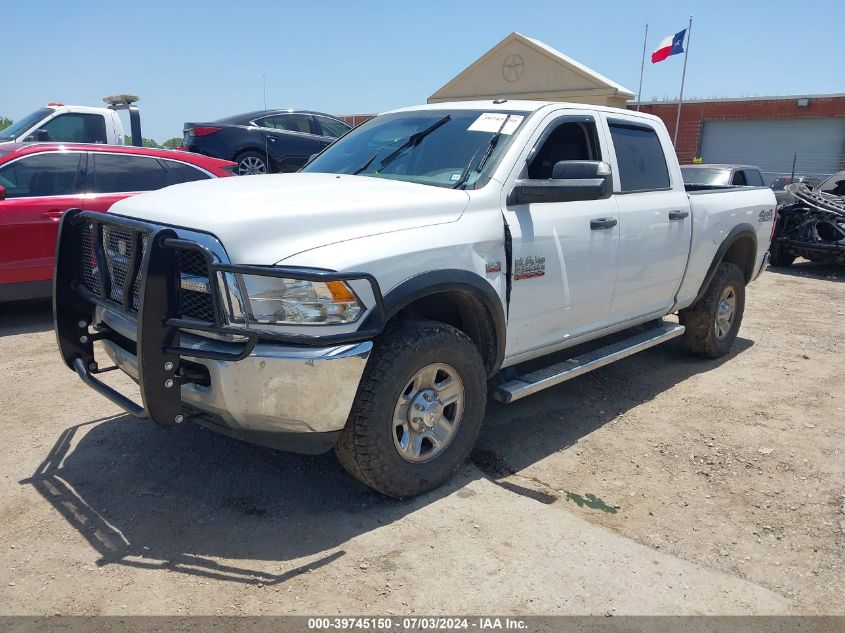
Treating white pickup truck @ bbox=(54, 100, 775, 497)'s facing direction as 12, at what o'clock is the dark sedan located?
The dark sedan is roughly at 4 o'clock from the white pickup truck.

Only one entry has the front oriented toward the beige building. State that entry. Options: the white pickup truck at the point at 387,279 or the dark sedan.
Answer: the dark sedan

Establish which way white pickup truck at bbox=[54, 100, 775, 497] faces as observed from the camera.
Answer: facing the viewer and to the left of the viewer

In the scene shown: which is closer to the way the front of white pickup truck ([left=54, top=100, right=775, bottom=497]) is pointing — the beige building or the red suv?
the red suv

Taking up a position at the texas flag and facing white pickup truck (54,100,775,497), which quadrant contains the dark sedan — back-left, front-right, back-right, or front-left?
front-right

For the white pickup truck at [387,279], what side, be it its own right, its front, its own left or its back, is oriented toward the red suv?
right

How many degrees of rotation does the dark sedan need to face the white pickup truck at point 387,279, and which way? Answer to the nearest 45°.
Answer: approximately 135° to its right

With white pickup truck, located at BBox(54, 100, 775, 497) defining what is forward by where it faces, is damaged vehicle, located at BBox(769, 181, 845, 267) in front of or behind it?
behind

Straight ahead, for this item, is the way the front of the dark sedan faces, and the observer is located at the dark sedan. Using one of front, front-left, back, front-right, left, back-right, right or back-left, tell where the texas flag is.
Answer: front

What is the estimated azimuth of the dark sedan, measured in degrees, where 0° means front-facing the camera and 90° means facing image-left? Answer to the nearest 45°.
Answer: approximately 225°

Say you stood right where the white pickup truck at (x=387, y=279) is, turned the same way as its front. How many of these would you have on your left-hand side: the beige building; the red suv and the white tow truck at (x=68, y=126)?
0

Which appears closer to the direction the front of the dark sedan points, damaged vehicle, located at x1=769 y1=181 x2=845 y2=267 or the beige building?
the beige building

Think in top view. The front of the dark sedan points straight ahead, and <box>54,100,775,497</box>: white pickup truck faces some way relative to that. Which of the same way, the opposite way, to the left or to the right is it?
the opposite way

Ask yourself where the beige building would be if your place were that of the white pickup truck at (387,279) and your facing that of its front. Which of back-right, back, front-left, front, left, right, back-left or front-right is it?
back-right

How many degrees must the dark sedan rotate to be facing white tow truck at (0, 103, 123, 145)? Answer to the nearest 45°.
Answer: approximately 135° to its left

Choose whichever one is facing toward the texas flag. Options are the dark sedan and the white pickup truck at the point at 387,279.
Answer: the dark sedan
